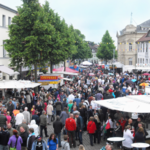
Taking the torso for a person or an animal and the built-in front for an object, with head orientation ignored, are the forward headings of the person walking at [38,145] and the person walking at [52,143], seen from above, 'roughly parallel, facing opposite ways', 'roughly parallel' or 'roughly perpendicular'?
roughly parallel

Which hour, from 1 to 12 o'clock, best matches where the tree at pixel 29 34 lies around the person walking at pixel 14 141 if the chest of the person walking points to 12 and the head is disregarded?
The tree is roughly at 12 o'clock from the person walking.

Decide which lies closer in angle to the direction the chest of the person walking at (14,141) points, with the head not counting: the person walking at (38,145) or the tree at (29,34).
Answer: the tree

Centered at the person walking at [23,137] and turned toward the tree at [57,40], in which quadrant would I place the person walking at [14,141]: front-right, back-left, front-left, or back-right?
back-left

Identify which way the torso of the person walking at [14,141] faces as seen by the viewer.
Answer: away from the camera
